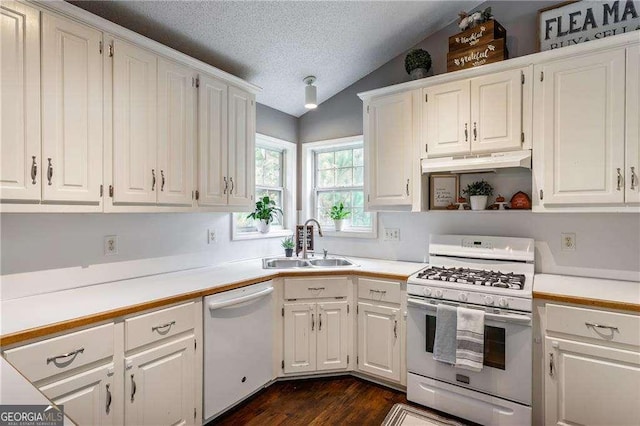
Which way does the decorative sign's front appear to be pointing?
toward the camera

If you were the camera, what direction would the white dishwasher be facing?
facing the viewer and to the right of the viewer

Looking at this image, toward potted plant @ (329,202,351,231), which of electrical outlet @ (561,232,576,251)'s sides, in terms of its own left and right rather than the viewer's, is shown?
right

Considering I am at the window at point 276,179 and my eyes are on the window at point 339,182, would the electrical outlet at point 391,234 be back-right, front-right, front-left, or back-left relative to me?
front-right

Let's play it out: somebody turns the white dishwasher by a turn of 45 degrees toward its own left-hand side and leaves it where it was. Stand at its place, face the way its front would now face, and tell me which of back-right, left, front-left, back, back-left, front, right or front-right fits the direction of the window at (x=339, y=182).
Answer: front-left

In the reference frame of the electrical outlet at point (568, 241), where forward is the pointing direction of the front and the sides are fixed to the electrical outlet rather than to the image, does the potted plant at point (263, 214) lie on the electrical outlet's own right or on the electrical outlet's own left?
on the electrical outlet's own right

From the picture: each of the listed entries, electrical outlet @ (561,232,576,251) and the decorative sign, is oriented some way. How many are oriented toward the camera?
2

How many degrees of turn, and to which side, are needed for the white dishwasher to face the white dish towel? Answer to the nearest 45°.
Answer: approximately 45° to its left

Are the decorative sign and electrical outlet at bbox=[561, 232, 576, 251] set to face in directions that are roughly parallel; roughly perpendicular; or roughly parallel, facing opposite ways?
roughly parallel

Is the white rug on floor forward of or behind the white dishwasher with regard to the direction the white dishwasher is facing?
forward

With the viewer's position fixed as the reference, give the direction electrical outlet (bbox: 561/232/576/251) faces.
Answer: facing the viewer
